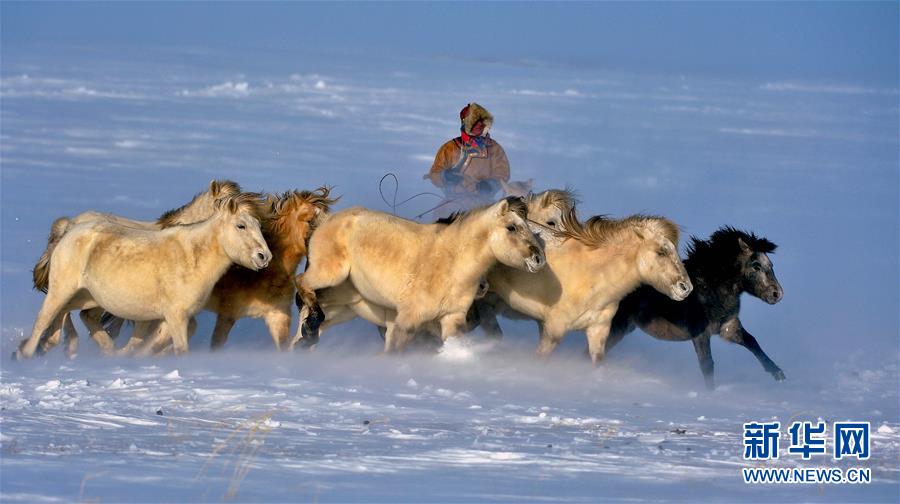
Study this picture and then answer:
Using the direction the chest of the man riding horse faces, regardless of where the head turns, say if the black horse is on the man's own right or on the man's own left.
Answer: on the man's own left

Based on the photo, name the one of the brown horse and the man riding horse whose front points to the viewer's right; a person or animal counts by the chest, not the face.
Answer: the brown horse

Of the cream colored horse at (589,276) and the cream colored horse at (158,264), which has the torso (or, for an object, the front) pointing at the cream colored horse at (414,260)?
the cream colored horse at (158,264)

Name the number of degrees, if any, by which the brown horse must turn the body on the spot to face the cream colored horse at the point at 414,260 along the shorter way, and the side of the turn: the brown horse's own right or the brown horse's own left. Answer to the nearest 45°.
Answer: approximately 45° to the brown horse's own right

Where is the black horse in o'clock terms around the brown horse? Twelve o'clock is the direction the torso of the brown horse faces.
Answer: The black horse is roughly at 12 o'clock from the brown horse.

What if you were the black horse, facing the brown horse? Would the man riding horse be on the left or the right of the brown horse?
right

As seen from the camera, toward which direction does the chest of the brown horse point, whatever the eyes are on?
to the viewer's right

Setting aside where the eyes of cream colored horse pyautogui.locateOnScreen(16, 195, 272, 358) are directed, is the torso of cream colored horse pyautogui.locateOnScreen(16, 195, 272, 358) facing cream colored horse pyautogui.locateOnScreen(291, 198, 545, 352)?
yes

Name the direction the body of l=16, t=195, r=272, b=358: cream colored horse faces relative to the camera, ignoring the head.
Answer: to the viewer's right

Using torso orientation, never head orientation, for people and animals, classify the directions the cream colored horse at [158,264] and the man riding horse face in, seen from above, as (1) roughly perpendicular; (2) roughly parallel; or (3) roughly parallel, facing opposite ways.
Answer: roughly perpendicular

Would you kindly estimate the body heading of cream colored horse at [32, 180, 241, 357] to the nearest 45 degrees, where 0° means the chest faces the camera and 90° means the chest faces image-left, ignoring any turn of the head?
approximately 270°
